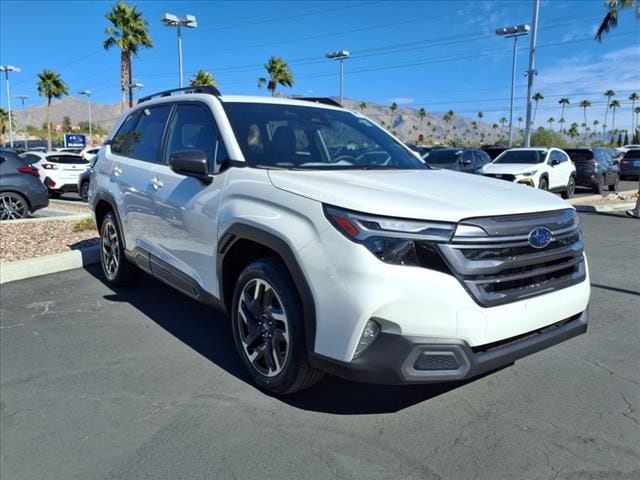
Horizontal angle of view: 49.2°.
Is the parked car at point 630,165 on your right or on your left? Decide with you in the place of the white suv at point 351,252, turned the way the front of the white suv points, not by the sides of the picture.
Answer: on your left

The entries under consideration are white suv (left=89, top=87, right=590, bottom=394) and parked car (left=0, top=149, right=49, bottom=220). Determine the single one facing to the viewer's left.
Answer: the parked car

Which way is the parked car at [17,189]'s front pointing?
to the viewer's left

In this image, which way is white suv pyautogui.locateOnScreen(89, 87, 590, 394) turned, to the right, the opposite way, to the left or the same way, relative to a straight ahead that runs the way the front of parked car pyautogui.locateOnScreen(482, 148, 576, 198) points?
to the left

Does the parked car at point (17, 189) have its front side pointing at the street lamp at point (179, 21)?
no

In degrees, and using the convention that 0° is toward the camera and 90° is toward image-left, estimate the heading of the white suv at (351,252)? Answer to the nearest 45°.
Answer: approximately 315°

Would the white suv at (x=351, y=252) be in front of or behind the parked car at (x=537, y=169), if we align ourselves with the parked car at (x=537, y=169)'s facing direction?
in front

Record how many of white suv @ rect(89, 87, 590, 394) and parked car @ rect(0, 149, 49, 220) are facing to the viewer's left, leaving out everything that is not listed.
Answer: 1

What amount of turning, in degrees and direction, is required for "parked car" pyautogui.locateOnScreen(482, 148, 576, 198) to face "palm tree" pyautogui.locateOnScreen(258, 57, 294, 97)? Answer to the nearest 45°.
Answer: approximately 90° to its right

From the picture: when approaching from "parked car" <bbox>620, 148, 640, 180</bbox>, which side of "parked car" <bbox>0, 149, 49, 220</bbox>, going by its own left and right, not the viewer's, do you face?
back

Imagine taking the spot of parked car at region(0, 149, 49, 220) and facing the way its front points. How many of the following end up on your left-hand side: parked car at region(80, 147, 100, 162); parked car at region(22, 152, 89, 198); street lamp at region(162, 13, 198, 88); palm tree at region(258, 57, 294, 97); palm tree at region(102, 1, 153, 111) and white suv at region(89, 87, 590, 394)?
1

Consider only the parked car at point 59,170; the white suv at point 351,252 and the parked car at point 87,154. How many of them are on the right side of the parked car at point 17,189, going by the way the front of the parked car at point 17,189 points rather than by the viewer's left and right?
2

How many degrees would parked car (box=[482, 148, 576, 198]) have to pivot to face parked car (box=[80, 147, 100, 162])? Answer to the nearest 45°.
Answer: approximately 45° to its right

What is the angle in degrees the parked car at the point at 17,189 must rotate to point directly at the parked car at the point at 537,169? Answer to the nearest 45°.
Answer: approximately 180°

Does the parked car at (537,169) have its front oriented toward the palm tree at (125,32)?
no
